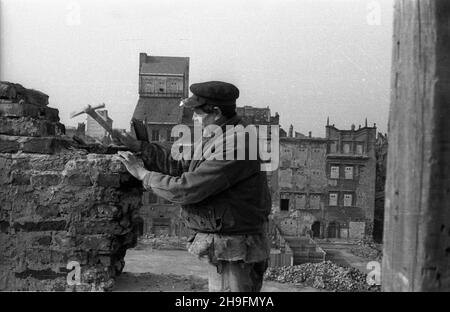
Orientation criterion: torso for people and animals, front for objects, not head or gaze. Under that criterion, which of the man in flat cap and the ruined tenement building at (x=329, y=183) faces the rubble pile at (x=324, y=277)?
the ruined tenement building

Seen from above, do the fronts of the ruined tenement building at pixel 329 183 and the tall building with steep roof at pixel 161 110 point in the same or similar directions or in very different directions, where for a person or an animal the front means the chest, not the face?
same or similar directions

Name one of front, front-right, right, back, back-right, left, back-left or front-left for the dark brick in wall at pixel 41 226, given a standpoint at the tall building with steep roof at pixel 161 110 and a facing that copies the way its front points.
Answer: front

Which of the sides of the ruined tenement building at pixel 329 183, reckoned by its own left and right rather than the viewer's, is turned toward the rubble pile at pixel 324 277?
front

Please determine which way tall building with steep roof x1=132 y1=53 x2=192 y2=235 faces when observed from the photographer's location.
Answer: facing the viewer

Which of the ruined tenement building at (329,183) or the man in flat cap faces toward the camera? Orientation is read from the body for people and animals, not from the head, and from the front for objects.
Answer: the ruined tenement building

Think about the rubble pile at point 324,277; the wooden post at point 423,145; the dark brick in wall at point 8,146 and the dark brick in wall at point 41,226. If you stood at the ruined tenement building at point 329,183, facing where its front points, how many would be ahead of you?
4

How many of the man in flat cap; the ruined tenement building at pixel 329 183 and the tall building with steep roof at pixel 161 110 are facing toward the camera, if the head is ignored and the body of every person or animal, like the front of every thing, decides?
2

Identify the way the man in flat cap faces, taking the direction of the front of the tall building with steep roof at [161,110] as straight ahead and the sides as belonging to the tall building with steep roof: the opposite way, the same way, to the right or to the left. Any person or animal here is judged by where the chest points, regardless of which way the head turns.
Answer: to the right

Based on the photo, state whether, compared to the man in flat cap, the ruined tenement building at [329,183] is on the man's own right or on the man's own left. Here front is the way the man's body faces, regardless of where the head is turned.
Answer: on the man's own right

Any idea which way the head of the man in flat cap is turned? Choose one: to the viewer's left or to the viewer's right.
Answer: to the viewer's left

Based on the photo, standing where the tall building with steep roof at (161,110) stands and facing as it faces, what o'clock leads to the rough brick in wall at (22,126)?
The rough brick in wall is roughly at 12 o'clock from the tall building with steep roof.

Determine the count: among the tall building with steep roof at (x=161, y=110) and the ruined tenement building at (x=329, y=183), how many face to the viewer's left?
0

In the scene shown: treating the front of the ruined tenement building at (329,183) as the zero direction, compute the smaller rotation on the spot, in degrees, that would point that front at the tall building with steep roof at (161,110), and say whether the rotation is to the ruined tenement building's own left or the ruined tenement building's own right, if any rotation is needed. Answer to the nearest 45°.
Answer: approximately 90° to the ruined tenement building's own right

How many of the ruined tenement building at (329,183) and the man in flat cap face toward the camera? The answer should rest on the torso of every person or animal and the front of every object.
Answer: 1

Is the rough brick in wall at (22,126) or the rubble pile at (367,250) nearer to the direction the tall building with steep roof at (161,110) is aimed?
the rough brick in wall

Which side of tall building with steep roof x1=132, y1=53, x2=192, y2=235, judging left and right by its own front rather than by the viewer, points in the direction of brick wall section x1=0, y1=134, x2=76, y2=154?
front

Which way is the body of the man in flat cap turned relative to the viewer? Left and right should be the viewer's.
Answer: facing to the left of the viewer

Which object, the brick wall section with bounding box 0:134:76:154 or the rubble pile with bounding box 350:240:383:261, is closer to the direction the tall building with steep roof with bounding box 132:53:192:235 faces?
the brick wall section
